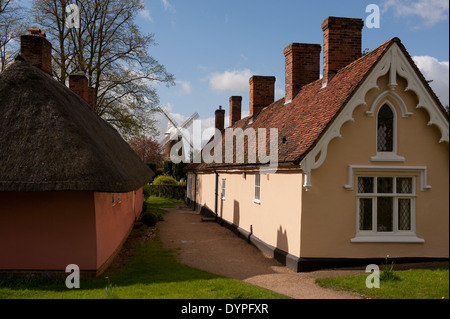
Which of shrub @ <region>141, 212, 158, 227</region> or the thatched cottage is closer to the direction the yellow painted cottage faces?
the thatched cottage

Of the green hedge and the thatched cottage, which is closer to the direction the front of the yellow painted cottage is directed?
the thatched cottage
